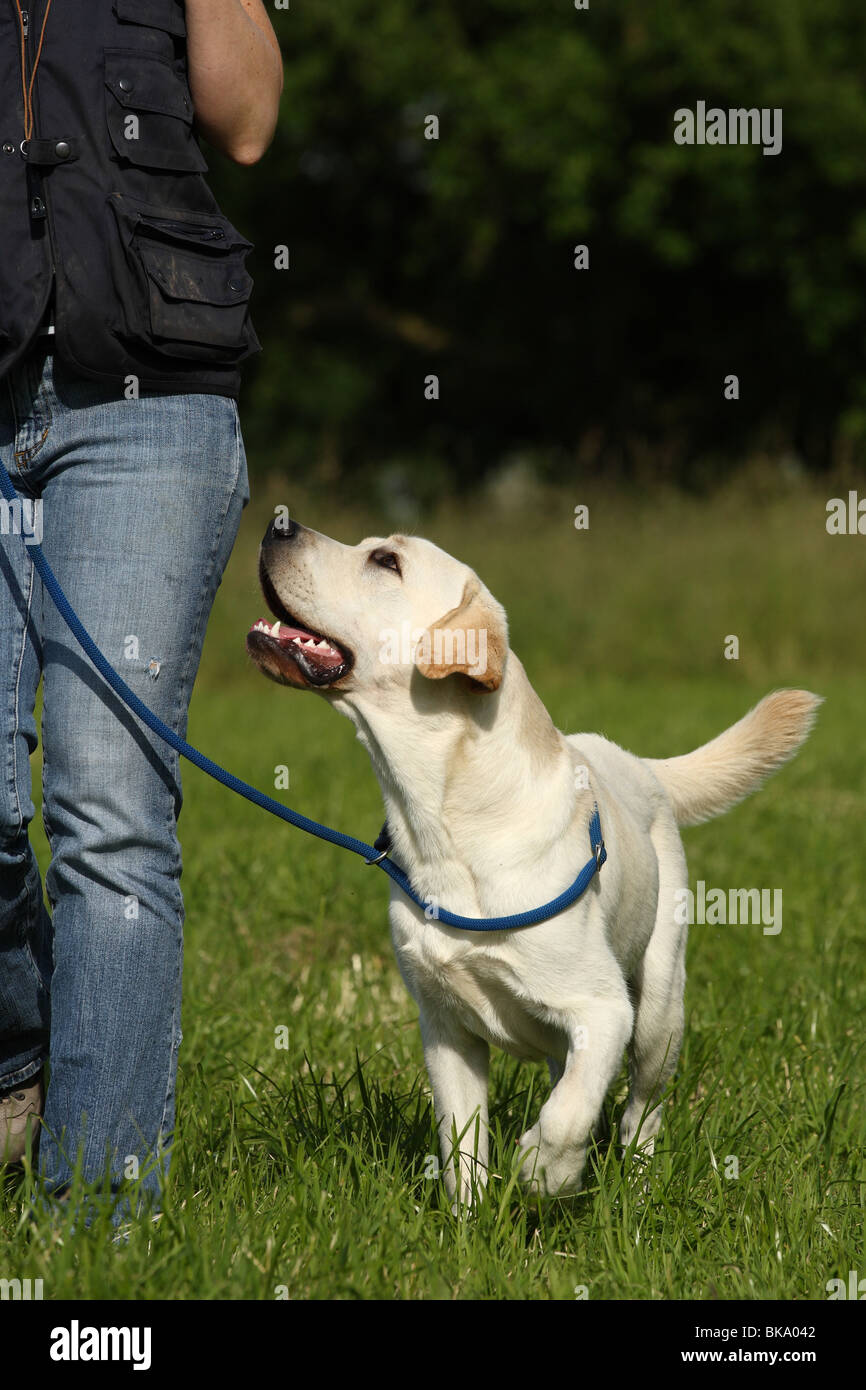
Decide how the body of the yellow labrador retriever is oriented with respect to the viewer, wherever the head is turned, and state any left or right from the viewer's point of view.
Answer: facing the viewer and to the left of the viewer
